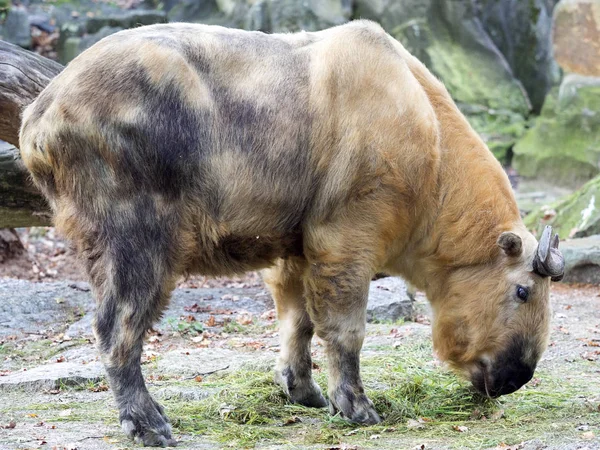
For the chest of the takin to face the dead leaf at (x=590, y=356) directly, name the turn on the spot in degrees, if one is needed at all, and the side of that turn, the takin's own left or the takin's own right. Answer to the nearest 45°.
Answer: approximately 45° to the takin's own left

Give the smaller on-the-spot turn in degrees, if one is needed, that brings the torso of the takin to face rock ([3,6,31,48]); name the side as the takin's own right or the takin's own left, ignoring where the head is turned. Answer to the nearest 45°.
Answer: approximately 135° to the takin's own left

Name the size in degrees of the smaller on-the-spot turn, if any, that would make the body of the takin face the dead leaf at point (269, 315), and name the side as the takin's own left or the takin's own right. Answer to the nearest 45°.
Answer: approximately 90° to the takin's own left

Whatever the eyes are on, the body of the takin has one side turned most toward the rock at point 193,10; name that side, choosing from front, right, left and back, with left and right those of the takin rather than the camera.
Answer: left

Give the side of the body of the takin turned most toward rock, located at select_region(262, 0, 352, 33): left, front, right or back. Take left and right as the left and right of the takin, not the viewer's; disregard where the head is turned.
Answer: left

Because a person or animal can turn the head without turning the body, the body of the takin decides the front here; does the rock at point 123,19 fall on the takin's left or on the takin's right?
on the takin's left

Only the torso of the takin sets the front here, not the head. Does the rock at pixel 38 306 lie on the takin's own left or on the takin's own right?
on the takin's own left

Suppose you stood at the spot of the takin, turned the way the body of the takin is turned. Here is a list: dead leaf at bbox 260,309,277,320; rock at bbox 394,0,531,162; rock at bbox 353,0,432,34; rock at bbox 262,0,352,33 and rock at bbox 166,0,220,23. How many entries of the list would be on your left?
5

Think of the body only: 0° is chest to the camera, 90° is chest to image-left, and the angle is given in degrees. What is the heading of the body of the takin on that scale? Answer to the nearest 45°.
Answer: approximately 270°

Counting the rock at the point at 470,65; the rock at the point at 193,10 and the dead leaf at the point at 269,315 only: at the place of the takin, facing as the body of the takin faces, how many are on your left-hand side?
3

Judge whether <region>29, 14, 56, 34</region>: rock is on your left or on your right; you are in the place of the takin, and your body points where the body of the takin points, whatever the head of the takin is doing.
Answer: on your left
